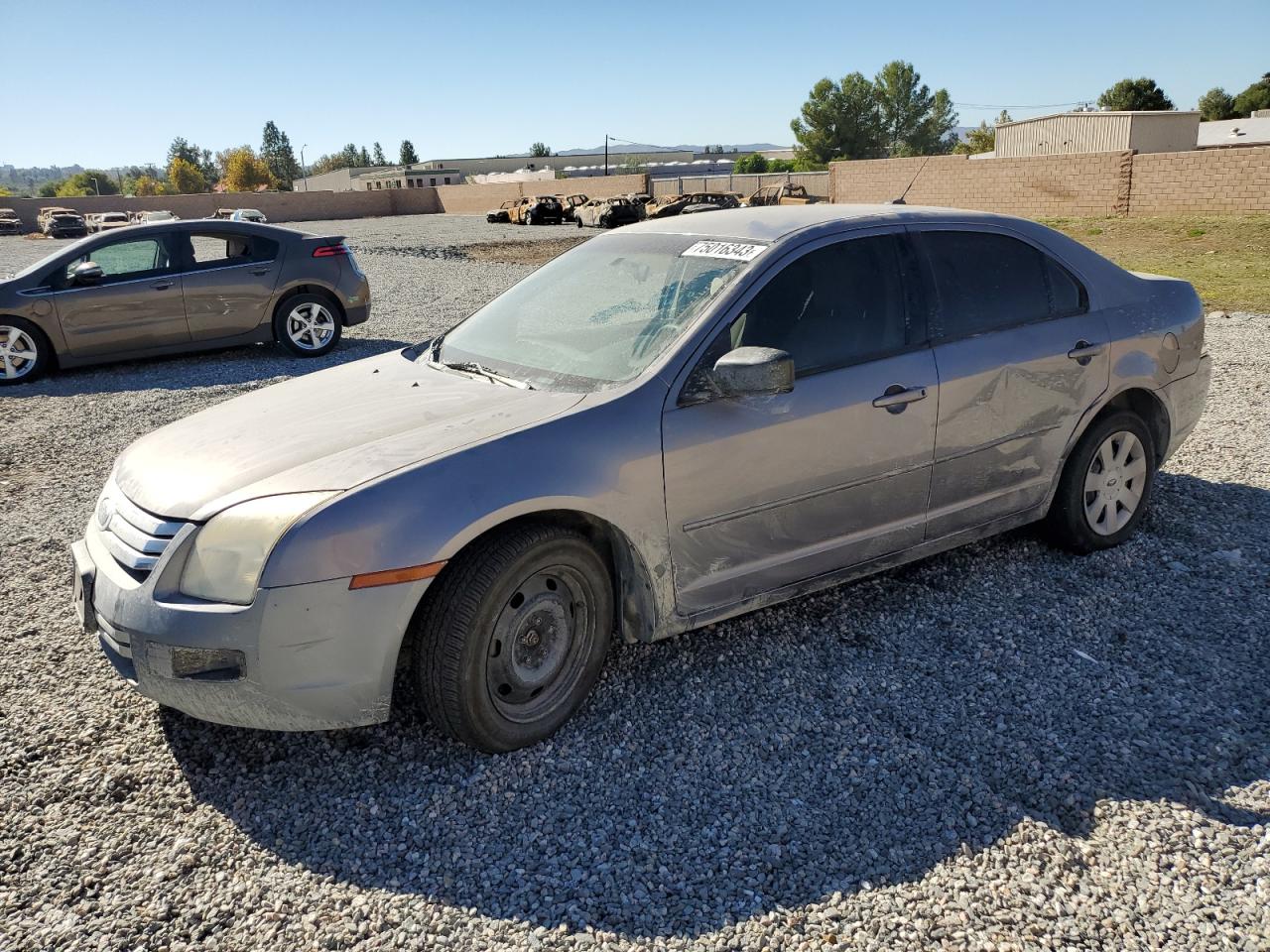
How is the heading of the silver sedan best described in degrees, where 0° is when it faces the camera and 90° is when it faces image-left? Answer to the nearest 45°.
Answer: approximately 45°

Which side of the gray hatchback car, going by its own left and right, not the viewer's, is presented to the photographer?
left

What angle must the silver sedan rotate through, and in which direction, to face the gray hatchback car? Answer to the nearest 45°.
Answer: approximately 90° to its right

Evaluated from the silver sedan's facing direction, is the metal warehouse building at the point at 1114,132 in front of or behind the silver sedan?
behind
